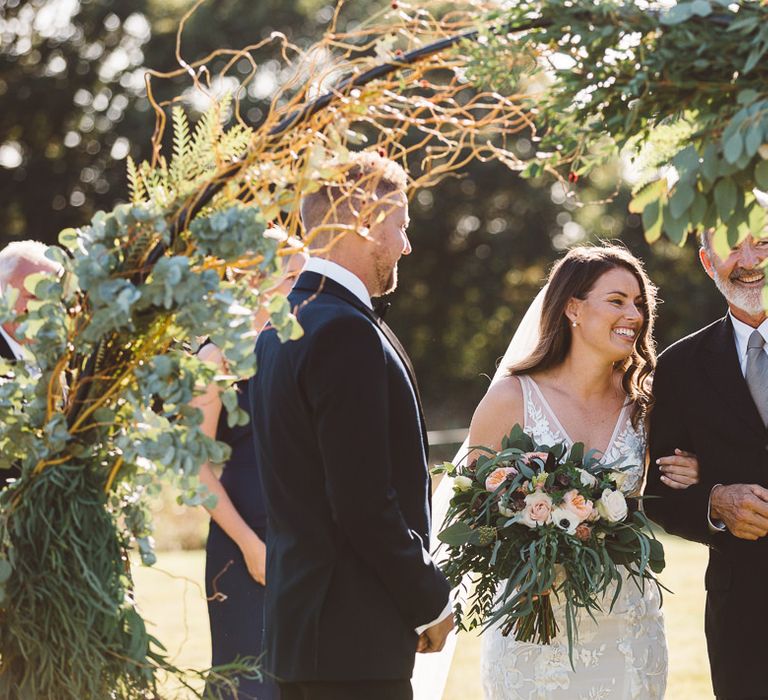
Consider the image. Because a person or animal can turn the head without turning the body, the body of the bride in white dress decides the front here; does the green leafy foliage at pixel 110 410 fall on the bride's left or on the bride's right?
on the bride's right

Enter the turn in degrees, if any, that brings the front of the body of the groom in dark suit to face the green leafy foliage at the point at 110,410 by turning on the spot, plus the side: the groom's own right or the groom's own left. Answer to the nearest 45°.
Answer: approximately 180°

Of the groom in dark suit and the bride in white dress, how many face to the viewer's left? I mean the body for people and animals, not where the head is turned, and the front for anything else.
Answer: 0

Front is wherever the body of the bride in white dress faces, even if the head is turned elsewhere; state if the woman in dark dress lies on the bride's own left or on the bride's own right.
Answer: on the bride's own right

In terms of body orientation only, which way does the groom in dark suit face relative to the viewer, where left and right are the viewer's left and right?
facing away from the viewer and to the right of the viewer

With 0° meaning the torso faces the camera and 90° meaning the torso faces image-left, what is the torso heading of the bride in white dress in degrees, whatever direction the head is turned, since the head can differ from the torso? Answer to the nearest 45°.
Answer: approximately 315°

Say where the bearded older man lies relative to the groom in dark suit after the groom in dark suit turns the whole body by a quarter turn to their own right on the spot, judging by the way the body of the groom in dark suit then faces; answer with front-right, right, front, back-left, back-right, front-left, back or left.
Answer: left

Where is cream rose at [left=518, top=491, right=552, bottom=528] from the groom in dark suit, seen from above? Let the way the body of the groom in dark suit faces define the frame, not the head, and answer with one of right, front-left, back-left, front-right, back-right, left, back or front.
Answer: front

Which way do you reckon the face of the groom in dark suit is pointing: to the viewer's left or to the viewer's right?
to the viewer's right

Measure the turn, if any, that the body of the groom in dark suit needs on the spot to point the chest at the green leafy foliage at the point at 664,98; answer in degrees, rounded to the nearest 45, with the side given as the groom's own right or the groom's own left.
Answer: approximately 90° to the groom's own right

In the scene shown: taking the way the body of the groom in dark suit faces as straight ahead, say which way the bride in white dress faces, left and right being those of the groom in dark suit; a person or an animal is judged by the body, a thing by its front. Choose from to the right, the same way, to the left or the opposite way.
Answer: to the right
